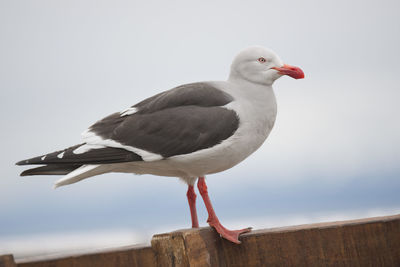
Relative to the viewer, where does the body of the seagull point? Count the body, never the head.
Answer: to the viewer's right
